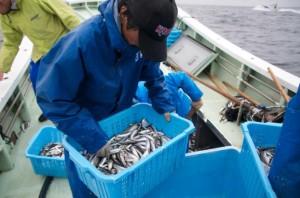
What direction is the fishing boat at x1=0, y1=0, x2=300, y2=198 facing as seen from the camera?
away from the camera

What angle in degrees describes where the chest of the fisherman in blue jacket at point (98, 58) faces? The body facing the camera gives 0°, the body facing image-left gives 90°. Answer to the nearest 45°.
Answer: approximately 315°

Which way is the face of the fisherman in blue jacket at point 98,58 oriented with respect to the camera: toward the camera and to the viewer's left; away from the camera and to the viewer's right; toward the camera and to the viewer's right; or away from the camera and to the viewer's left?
toward the camera and to the viewer's right
